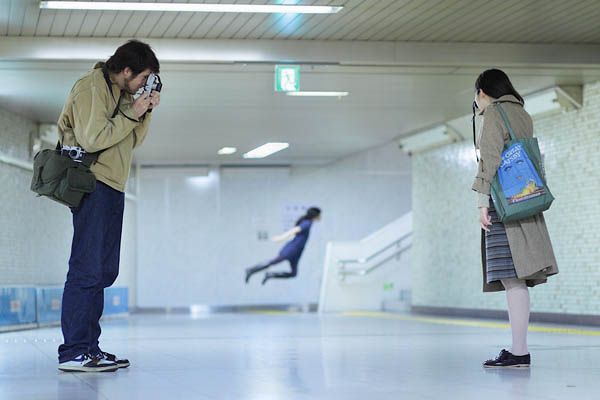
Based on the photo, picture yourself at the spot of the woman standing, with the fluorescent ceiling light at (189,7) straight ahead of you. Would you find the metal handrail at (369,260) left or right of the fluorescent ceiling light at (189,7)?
right

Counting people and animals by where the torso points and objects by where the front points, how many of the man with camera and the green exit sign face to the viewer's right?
1

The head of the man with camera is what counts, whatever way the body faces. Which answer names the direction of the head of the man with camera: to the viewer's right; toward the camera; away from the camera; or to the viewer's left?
to the viewer's right

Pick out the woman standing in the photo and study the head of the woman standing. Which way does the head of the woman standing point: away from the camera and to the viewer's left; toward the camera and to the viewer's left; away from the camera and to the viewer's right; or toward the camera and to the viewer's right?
away from the camera and to the viewer's left

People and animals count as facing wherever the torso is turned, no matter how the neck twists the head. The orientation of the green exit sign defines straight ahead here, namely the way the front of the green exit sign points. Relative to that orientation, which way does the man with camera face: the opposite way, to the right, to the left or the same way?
to the left

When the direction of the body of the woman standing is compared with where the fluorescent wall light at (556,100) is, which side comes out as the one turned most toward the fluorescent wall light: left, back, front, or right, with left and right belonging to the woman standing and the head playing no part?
right

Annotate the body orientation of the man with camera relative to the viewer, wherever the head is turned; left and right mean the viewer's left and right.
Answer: facing to the right of the viewer

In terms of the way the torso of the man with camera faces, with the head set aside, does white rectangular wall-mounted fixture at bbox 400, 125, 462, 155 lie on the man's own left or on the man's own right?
on the man's own left

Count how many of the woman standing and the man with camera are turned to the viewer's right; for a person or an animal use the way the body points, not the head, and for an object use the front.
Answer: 1

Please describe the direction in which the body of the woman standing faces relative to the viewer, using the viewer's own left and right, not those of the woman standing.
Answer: facing to the left of the viewer
